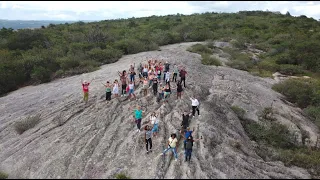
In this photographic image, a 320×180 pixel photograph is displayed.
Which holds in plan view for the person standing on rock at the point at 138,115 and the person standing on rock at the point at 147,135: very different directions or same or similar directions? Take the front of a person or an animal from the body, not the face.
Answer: same or similar directions

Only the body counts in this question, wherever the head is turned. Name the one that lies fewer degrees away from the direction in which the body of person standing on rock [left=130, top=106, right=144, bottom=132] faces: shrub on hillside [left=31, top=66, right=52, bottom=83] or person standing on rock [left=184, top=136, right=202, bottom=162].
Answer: the person standing on rock

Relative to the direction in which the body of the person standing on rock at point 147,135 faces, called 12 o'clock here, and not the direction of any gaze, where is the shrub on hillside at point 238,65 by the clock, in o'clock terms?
The shrub on hillside is roughly at 7 o'clock from the person standing on rock.

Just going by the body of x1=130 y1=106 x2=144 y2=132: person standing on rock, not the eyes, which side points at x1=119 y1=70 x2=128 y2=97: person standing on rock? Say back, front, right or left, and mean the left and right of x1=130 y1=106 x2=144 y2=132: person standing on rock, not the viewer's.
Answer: back

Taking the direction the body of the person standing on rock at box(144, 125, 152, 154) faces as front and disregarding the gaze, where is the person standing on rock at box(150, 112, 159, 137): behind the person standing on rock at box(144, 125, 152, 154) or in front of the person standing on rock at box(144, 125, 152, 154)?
behind

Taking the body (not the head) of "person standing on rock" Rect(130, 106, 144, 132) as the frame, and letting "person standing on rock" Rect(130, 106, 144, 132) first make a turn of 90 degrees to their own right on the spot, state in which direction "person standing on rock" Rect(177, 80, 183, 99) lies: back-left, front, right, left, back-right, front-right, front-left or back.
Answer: back-right

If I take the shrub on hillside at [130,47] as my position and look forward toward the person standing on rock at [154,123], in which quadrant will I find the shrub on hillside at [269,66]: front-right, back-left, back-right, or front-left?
front-left

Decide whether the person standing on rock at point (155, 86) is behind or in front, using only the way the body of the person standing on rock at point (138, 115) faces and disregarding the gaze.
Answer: behind

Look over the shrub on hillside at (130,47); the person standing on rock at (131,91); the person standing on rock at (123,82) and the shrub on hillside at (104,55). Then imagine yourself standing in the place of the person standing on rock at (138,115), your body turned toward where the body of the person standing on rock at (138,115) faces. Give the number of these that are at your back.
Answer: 4

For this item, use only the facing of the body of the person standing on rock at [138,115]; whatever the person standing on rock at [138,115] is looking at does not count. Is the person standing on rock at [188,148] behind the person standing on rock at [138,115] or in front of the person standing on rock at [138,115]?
in front

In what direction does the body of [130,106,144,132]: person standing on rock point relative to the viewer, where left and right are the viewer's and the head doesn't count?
facing the viewer

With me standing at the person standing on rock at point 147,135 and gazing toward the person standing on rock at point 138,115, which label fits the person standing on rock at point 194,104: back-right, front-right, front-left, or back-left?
front-right

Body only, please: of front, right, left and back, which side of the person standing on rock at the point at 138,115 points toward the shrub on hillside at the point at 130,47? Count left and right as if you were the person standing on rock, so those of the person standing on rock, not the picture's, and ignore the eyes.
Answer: back

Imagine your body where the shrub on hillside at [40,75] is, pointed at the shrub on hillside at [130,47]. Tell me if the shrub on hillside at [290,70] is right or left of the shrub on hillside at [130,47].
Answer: right

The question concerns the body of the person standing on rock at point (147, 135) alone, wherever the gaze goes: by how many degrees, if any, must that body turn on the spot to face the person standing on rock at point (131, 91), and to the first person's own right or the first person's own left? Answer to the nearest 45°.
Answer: approximately 180°

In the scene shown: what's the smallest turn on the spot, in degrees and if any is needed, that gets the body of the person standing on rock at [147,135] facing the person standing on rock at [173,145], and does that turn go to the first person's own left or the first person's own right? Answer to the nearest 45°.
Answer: approximately 45° to the first person's own left
